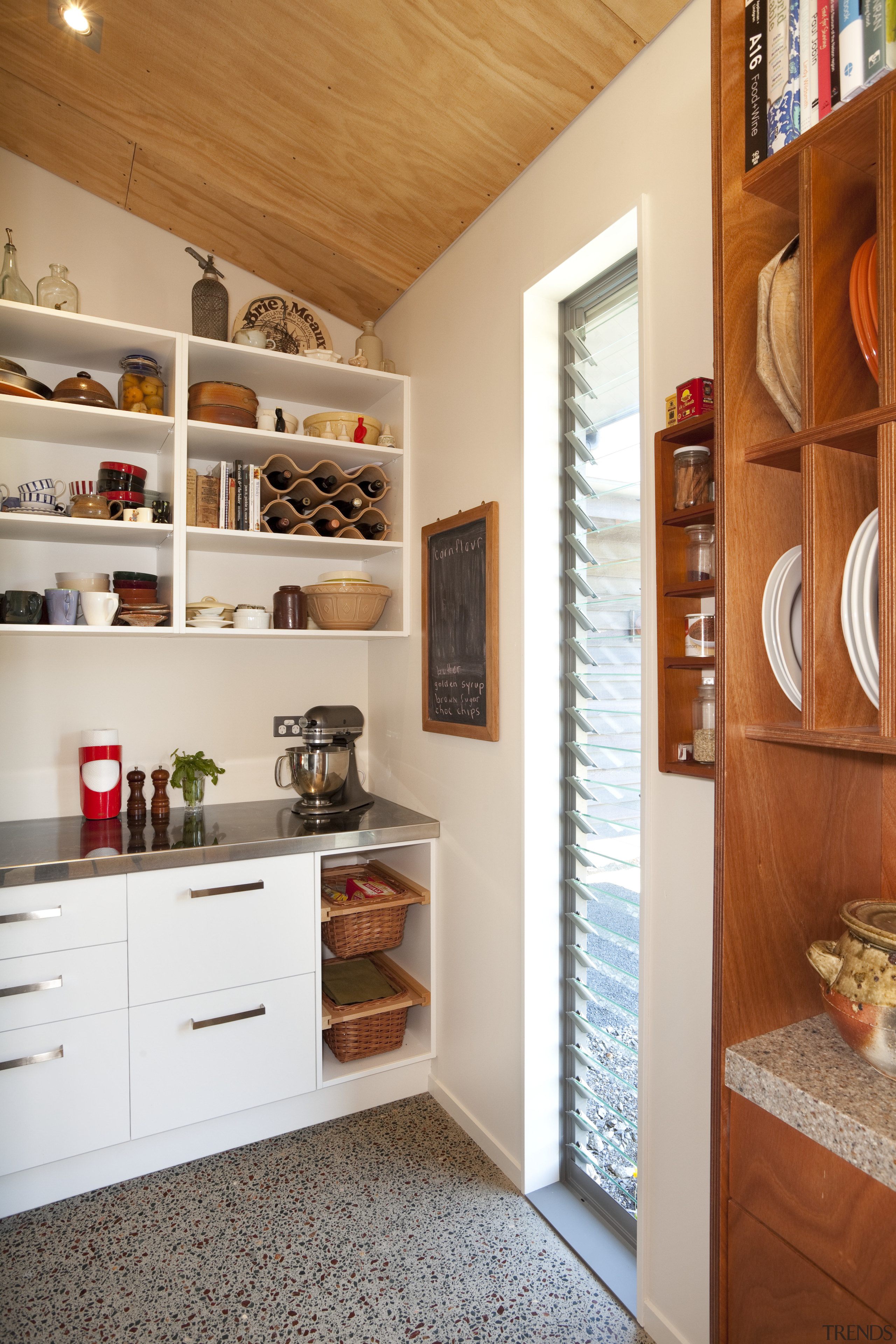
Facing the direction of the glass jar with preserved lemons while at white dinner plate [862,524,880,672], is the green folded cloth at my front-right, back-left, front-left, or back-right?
front-right

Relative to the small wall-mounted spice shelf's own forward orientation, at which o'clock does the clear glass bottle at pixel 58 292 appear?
The clear glass bottle is roughly at 2 o'clock from the small wall-mounted spice shelf.

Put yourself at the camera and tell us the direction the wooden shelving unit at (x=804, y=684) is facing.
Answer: facing the viewer and to the left of the viewer

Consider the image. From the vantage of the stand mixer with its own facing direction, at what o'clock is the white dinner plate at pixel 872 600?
The white dinner plate is roughly at 10 o'clock from the stand mixer.

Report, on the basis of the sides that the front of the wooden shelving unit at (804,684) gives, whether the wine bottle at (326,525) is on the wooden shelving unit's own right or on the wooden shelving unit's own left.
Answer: on the wooden shelving unit's own right

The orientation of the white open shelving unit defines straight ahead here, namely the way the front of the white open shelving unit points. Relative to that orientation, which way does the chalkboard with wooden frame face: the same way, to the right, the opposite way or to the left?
to the right

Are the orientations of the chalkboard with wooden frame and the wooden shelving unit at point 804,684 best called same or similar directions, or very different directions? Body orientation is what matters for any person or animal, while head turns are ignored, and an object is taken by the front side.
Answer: same or similar directions

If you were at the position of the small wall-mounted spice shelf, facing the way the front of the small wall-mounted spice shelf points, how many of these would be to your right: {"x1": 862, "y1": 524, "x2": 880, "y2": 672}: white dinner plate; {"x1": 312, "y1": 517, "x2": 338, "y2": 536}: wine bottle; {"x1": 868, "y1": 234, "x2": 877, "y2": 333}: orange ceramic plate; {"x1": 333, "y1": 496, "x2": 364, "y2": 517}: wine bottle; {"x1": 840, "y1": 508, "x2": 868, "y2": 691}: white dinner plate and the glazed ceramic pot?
2

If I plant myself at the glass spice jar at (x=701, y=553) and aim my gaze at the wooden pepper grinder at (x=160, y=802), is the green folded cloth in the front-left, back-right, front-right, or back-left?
front-right

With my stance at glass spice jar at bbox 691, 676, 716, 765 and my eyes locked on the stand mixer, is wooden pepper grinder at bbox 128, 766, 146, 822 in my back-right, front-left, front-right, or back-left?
front-left

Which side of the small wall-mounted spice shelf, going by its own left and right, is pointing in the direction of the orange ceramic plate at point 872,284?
left

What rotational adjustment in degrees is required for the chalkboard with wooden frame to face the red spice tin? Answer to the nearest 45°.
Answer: approximately 90° to its left

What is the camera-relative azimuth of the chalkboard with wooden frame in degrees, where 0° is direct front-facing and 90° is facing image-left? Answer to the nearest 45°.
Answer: approximately 45°

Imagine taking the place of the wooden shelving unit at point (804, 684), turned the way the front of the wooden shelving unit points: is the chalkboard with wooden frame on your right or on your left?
on your right

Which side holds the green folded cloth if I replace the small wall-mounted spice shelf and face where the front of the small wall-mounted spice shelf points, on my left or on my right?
on my right

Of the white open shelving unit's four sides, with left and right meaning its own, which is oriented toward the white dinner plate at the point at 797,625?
front

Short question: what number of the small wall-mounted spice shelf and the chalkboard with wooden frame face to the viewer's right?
0
